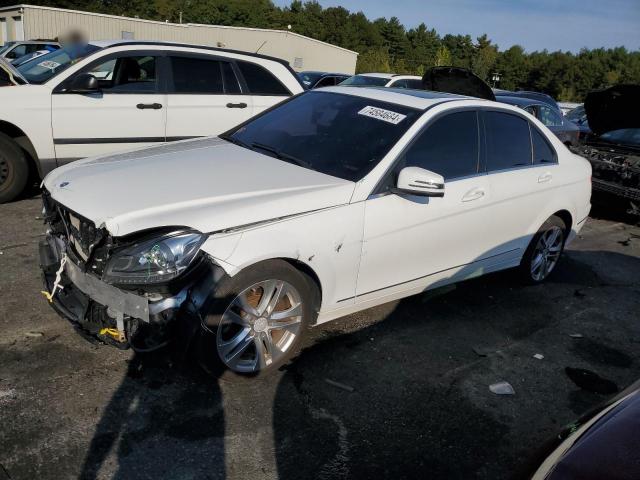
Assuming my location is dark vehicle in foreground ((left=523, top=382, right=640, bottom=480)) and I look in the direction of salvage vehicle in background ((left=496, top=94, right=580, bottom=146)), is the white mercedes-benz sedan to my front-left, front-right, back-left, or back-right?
front-left

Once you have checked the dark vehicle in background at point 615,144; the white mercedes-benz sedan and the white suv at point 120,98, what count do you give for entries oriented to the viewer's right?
0

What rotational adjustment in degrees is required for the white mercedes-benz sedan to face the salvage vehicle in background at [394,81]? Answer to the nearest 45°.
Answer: approximately 135° to its right

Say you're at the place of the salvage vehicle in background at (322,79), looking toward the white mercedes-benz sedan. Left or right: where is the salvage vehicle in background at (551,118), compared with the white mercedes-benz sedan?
left

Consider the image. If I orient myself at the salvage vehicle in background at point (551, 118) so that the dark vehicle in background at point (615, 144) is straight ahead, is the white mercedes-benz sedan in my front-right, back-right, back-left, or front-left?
front-right

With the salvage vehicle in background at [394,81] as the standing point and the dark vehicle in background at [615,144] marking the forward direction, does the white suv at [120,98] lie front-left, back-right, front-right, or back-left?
front-right

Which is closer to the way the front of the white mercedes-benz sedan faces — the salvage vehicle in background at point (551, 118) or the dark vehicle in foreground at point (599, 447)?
the dark vehicle in foreground

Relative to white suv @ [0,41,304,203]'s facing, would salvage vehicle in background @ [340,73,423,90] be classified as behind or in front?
behind

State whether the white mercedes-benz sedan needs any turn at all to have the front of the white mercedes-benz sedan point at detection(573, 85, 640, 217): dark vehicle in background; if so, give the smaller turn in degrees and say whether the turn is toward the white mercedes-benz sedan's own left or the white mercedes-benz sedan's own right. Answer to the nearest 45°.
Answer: approximately 180°

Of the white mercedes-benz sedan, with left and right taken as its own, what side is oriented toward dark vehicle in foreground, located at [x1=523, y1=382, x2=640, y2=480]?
left

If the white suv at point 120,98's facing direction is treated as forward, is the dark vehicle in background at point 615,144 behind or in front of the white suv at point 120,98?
behind

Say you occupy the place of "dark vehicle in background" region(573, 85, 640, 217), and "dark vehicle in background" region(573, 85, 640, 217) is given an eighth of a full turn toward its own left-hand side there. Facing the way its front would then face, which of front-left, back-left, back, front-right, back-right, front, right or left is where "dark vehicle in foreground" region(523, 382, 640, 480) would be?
front

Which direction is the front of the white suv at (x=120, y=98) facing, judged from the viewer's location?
facing the viewer and to the left of the viewer

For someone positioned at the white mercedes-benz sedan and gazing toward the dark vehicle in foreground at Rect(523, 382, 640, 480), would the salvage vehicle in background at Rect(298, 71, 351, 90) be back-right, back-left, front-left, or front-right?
back-left

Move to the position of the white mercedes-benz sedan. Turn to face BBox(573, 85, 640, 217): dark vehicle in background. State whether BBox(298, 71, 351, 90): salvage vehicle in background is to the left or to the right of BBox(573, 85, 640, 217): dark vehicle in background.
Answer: left

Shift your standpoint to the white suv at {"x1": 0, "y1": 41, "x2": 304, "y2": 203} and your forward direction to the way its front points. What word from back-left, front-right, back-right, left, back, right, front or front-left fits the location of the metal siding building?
back-right

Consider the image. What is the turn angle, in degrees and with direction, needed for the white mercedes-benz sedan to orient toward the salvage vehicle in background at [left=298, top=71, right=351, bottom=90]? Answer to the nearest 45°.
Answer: approximately 135° to its right

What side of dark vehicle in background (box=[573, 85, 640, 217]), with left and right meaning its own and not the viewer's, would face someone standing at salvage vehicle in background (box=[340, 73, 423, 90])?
right
